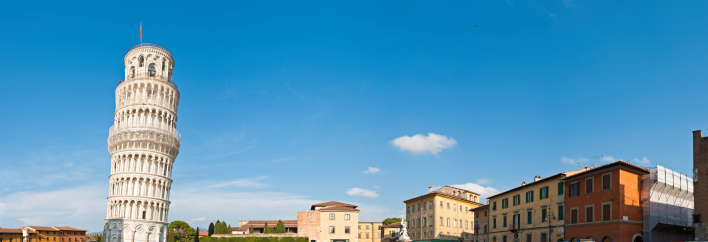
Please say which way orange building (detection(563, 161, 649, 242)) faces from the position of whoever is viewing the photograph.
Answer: facing the viewer and to the left of the viewer

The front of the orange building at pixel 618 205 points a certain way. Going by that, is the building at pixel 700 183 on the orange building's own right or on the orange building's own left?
on the orange building's own left
